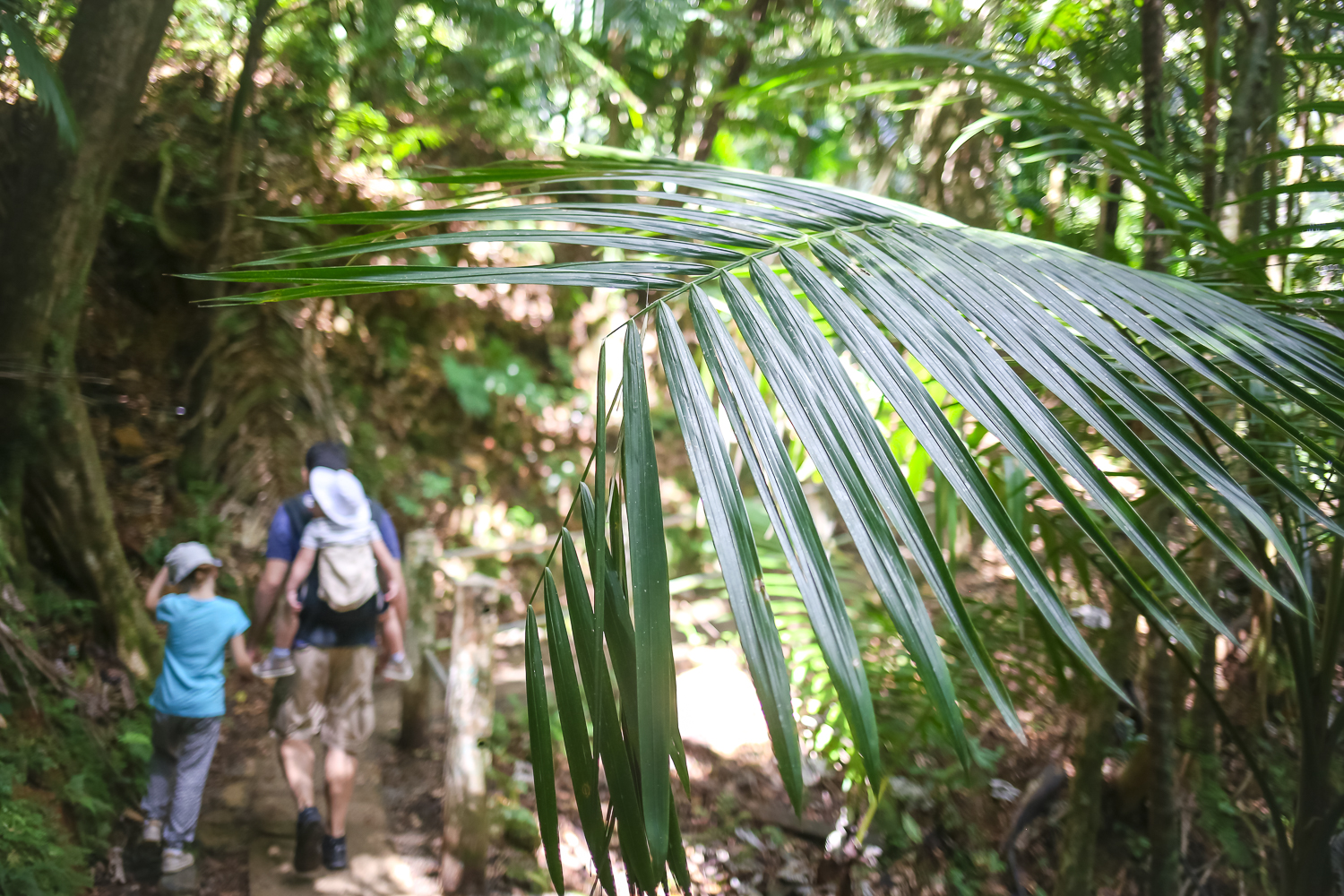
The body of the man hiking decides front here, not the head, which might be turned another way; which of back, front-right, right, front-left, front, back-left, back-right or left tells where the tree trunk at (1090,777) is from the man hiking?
back-right

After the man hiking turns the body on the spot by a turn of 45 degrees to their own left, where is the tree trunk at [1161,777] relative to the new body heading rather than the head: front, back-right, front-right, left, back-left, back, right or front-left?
back

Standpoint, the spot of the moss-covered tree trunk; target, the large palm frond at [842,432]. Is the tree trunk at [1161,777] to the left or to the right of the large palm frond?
left

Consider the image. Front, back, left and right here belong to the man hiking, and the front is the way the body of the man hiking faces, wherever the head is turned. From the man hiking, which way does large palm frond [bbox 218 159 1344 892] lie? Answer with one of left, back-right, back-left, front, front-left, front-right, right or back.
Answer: back

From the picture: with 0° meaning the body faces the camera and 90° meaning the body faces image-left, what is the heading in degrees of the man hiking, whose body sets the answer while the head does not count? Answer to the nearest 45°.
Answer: approximately 180°

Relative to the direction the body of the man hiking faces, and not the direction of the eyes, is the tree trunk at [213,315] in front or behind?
in front
